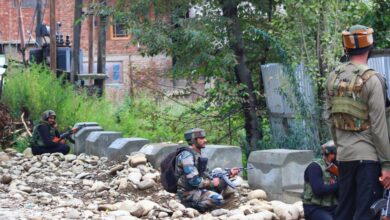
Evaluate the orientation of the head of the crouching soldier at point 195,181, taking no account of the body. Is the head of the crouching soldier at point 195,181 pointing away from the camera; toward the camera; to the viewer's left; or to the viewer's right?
to the viewer's right

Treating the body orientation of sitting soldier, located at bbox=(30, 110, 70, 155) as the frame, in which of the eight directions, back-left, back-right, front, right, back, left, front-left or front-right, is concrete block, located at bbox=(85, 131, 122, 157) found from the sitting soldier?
front-right

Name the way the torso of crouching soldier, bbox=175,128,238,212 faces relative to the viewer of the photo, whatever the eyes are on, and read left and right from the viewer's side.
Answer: facing to the right of the viewer

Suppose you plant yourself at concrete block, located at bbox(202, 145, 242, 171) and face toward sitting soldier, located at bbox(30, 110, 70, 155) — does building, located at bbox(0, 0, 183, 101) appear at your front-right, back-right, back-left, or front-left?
front-right

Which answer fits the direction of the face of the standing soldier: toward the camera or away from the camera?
away from the camera

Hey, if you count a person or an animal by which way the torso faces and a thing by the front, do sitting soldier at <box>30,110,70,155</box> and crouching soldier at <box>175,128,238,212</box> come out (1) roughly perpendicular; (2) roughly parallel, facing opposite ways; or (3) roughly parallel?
roughly parallel

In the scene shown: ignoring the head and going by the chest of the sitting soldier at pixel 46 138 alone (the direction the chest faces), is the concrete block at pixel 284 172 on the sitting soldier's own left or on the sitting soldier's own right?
on the sitting soldier's own right

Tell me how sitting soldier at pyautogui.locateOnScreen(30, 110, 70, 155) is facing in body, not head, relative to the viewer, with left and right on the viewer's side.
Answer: facing to the right of the viewer

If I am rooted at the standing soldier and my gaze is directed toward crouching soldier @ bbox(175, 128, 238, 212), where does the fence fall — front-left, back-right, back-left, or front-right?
front-right

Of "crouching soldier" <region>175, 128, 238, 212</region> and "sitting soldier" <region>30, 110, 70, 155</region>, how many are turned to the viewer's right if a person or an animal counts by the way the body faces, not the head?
2

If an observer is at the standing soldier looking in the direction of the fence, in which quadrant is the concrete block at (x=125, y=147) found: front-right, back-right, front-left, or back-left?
front-left
